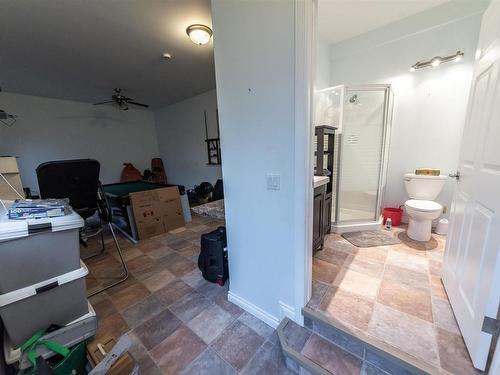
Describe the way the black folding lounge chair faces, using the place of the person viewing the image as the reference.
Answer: facing away from the viewer and to the right of the viewer

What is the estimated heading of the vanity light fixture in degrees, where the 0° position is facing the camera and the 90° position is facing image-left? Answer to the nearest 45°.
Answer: approximately 45°

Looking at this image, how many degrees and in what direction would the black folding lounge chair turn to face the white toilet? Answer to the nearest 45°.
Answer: approximately 90° to its right

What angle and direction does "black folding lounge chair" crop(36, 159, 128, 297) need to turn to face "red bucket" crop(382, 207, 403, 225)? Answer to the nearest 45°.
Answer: approximately 90° to its right

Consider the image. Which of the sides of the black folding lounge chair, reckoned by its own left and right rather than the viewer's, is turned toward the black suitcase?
right

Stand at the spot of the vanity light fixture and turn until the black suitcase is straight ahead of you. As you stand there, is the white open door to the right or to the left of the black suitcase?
left

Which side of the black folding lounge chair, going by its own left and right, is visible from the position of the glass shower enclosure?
right

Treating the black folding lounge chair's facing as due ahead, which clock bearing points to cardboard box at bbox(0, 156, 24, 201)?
The cardboard box is roughly at 10 o'clock from the black folding lounge chair.
